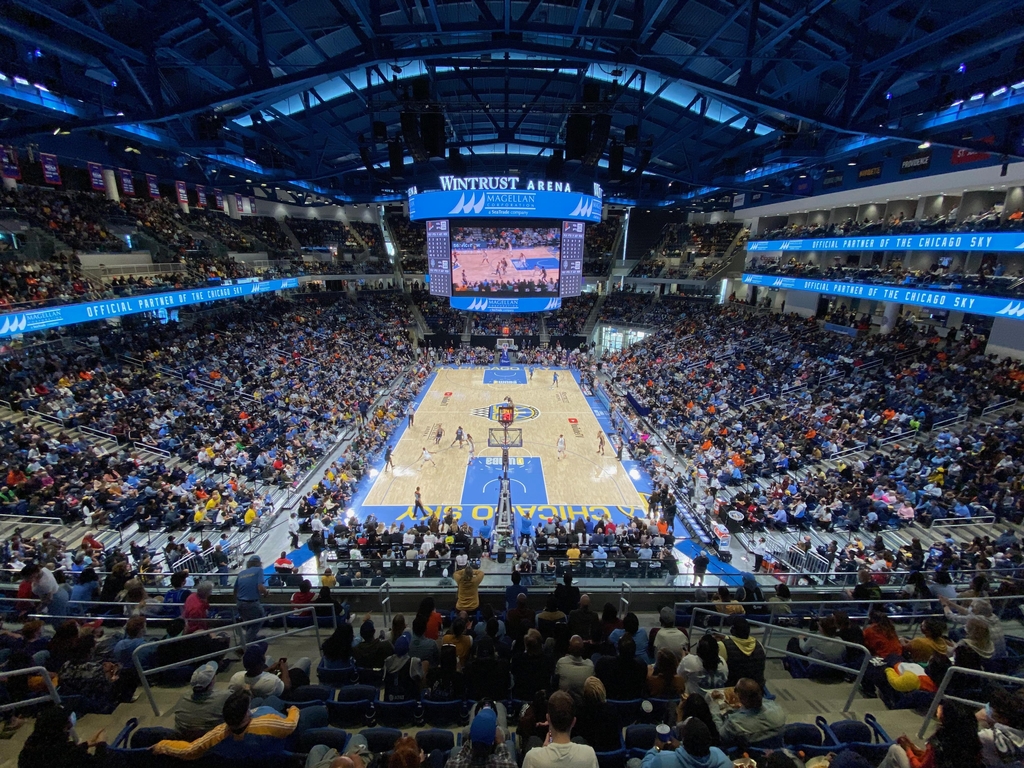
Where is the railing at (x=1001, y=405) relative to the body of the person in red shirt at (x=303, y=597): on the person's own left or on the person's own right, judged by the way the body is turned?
on the person's own right

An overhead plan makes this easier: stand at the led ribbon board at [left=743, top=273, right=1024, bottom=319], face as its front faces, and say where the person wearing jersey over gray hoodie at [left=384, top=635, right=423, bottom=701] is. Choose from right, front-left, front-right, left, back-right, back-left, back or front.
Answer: front-left

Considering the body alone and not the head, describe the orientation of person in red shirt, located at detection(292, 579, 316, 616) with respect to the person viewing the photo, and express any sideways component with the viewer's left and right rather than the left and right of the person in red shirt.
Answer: facing away from the viewer

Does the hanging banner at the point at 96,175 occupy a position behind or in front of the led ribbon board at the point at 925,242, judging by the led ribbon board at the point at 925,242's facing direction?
in front

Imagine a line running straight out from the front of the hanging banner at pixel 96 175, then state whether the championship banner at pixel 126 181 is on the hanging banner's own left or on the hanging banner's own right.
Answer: on the hanging banner's own left

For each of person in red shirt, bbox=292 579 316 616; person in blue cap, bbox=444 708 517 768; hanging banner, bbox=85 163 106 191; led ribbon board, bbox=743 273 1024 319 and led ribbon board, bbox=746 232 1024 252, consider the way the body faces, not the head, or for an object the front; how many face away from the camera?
2

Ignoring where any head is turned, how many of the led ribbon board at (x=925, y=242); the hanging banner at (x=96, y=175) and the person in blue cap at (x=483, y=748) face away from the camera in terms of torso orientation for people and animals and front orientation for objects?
1

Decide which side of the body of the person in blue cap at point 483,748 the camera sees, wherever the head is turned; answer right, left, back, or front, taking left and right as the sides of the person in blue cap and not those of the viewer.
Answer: back

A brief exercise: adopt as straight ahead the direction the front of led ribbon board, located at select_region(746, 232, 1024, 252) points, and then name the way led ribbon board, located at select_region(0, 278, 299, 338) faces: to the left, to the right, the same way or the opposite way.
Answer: the opposite way

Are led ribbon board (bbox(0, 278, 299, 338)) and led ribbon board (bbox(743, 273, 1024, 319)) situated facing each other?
yes

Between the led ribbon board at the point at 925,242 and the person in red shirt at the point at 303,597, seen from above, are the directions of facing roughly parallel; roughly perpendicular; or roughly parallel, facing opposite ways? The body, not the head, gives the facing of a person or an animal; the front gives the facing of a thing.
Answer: roughly perpendicular

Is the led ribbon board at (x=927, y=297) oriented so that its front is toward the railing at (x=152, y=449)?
yes

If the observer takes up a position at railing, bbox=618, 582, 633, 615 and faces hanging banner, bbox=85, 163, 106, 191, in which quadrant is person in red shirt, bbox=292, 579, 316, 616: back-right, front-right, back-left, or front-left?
front-left

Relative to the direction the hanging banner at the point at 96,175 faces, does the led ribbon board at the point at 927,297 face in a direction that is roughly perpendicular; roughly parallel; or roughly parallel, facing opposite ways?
roughly parallel, facing opposite ways

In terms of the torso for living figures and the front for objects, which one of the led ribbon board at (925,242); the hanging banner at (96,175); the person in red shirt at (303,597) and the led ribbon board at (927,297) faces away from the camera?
the person in red shirt

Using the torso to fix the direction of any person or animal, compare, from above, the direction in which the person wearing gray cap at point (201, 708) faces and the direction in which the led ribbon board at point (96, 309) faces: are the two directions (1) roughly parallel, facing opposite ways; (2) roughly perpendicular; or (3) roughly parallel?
roughly perpendicular

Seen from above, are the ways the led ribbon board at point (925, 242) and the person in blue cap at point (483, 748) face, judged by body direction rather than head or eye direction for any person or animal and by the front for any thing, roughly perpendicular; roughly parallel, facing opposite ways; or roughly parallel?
roughly perpendicular

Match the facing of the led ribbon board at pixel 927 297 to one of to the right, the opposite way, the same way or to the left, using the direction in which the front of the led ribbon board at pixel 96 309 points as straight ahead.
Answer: the opposite way

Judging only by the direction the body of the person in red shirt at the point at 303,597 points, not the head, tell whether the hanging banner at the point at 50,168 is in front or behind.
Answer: in front

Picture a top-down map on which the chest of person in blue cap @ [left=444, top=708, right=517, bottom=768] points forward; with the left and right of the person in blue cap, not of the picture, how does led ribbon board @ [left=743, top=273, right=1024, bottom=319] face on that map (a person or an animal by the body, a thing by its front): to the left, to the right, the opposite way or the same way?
to the left

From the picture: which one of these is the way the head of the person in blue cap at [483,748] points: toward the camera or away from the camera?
away from the camera

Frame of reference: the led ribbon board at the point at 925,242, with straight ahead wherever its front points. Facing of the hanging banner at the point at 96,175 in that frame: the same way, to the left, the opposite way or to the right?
the opposite way

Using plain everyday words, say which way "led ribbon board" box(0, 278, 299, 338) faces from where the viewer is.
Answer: facing the viewer and to the right of the viewer
